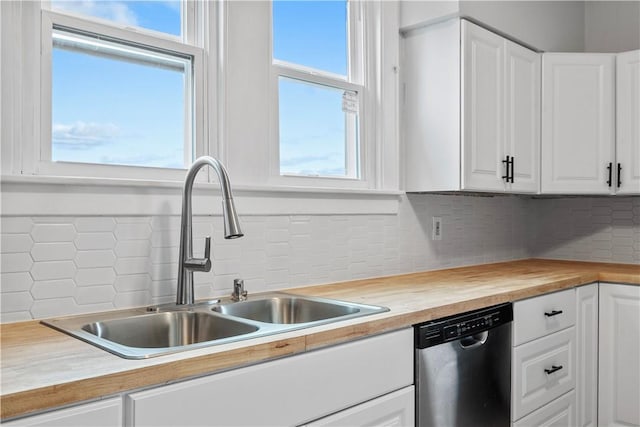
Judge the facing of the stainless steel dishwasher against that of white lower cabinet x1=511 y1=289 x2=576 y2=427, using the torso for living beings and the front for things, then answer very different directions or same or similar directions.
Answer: same or similar directions

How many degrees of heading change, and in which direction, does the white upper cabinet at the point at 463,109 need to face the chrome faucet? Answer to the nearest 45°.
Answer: approximately 90° to its right

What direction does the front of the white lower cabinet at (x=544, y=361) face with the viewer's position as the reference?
facing the viewer and to the right of the viewer

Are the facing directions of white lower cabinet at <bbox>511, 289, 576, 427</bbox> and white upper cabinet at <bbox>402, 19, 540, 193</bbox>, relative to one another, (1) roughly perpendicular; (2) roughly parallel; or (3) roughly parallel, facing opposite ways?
roughly parallel

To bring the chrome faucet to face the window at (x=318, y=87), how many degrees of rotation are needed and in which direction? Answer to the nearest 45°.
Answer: approximately 90° to its left

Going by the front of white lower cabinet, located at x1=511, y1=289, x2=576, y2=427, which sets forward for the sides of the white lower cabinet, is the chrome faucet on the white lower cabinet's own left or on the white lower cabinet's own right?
on the white lower cabinet's own right

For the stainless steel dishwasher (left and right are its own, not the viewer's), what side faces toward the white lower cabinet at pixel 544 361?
left

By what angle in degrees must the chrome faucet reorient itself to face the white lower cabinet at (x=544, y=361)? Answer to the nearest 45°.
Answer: approximately 45° to its left

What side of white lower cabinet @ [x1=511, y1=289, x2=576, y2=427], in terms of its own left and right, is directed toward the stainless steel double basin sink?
right

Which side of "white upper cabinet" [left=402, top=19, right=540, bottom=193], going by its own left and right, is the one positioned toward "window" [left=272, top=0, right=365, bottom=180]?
right
